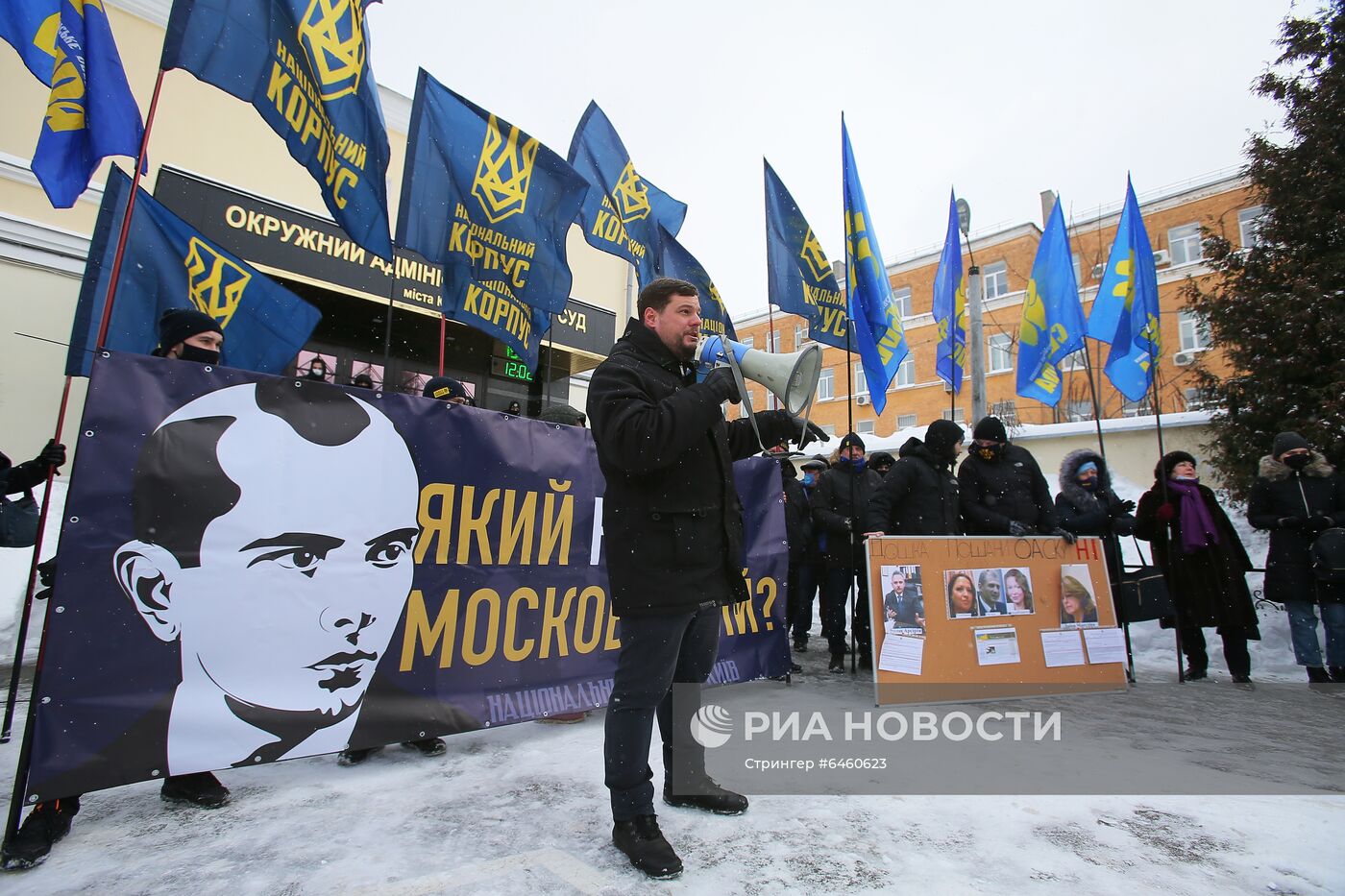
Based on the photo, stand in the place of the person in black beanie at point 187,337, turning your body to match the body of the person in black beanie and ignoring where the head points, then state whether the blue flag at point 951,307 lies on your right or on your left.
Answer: on your left

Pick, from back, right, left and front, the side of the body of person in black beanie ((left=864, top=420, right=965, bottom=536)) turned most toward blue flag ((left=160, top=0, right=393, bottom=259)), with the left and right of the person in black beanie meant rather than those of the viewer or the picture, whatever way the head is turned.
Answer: right

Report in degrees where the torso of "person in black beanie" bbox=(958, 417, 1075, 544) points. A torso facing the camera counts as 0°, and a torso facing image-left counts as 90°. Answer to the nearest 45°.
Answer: approximately 0°

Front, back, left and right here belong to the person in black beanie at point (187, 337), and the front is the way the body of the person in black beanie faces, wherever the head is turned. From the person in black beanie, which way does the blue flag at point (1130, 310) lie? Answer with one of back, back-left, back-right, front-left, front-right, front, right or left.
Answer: front-left

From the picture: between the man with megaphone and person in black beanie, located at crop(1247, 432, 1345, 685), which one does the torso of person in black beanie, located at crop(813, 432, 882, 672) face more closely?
the man with megaphone

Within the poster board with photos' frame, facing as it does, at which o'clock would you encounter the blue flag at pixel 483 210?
The blue flag is roughly at 2 o'clock from the poster board with photos.

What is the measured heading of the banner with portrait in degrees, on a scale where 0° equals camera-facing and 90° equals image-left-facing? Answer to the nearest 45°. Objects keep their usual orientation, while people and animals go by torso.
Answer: approximately 315°

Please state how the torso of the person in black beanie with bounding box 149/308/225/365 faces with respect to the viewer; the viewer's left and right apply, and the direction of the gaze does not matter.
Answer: facing the viewer and to the right of the viewer

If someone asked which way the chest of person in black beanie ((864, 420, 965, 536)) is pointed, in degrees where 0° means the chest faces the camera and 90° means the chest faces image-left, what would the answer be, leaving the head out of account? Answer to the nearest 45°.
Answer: approximately 315°

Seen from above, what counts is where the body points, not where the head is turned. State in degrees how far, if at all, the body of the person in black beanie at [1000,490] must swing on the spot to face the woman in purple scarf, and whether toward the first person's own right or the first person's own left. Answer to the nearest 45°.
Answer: approximately 135° to the first person's own left

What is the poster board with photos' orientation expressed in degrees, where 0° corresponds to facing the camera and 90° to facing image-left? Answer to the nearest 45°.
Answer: approximately 0°

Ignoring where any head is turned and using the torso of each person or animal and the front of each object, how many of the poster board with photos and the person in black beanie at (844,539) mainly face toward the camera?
2

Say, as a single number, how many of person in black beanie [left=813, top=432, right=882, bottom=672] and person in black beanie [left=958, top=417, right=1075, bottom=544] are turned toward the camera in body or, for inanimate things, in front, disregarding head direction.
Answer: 2
